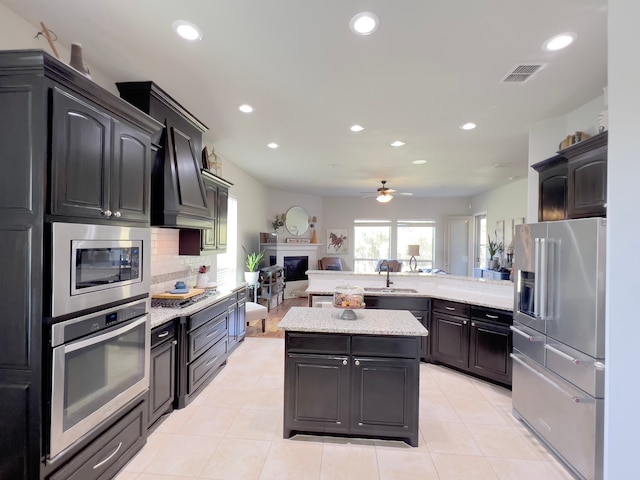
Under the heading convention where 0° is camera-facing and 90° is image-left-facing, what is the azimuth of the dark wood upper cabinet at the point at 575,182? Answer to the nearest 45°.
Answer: approximately 45°

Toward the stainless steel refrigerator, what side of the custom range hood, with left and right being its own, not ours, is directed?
front

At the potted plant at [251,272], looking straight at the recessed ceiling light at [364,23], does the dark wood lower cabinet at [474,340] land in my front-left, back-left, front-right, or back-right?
front-left

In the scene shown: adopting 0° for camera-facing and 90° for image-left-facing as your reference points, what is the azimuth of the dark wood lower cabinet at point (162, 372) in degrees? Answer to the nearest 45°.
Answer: approximately 315°

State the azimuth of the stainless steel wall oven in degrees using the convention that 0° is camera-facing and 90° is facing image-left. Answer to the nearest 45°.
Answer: approximately 315°

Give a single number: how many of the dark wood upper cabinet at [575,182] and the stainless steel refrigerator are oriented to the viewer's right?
0

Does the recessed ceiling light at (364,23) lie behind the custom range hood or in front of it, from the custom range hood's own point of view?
in front

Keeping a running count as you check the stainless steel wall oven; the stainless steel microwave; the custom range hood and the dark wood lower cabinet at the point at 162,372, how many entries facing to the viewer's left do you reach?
0

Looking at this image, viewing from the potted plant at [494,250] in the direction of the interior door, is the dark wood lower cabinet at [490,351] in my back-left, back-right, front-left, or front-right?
back-left

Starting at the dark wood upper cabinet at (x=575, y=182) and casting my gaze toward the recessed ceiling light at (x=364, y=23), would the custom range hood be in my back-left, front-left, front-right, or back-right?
front-right

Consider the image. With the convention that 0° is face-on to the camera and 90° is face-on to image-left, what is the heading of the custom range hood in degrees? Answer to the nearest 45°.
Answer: approximately 315°

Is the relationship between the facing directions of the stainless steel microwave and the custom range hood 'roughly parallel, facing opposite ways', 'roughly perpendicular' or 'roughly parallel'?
roughly parallel

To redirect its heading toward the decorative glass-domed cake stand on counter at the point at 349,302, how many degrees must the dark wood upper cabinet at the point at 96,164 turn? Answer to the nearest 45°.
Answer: approximately 45° to its left

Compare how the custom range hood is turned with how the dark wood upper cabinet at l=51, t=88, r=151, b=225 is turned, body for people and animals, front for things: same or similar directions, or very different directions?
same or similar directions

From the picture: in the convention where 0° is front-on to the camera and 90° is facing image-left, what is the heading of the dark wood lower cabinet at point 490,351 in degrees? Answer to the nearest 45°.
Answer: approximately 45°
